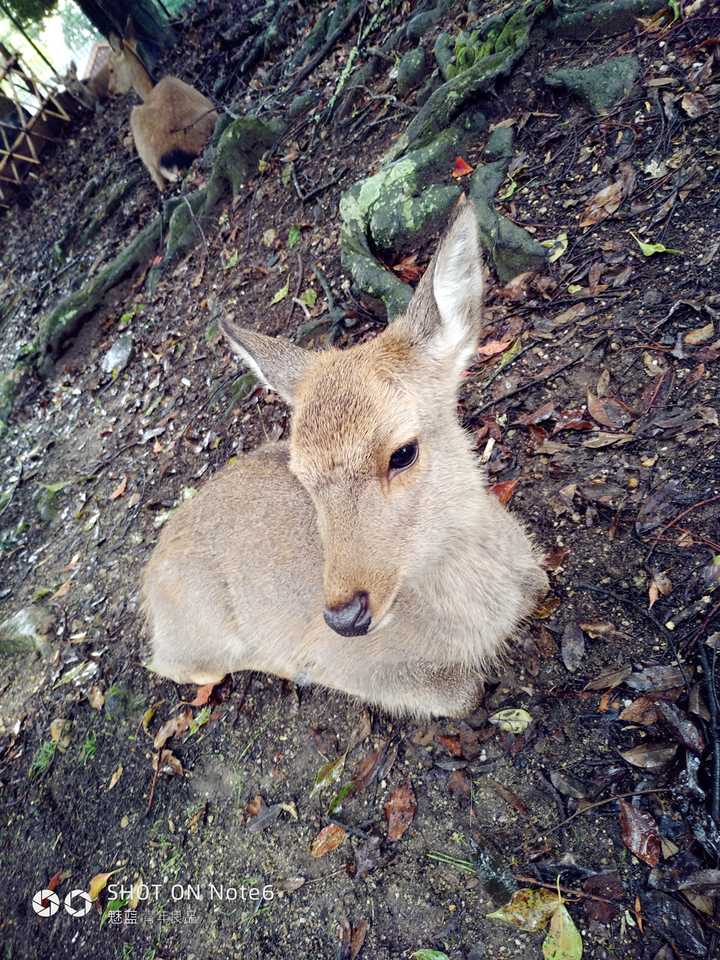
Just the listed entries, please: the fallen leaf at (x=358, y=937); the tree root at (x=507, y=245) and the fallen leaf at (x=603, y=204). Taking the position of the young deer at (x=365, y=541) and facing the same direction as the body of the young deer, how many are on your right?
1

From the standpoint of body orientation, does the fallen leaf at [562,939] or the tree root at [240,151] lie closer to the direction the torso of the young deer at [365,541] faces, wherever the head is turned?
the fallen leaf

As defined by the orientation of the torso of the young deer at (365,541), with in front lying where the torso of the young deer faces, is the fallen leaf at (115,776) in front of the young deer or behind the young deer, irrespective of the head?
behind

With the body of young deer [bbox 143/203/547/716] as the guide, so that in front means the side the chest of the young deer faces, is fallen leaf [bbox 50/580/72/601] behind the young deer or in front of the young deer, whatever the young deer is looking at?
behind

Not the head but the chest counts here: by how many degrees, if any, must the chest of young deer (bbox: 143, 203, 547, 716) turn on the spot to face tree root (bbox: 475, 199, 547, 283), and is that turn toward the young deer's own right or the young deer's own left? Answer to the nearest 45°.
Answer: approximately 90° to the young deer's own left

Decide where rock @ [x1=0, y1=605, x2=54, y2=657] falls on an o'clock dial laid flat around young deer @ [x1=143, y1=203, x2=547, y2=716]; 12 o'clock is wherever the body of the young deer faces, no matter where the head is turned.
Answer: The rock is roughly at 6 o'clock from the young deer.

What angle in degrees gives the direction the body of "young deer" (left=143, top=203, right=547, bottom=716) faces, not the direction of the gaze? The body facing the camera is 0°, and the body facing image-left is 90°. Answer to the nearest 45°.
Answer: approximately 315°

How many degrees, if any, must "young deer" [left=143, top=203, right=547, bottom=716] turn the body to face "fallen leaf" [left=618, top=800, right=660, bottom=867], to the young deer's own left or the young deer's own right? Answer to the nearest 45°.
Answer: approximately 45° to the young deer's own right

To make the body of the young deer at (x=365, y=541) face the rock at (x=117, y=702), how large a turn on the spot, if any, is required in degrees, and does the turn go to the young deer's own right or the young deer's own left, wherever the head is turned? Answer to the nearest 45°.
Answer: approximately 180°

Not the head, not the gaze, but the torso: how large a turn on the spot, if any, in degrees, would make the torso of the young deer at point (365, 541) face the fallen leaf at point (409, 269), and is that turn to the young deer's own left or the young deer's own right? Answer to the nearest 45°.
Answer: approximately 90° to the young deer's own left

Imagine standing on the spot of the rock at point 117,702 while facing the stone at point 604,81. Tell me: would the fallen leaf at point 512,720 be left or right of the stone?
right

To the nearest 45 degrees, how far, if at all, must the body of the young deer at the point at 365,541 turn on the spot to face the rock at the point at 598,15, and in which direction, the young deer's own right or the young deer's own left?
approximately 90° to the young deer's own left

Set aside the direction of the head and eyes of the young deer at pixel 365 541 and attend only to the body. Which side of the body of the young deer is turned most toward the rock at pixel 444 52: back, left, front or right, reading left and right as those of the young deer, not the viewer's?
left

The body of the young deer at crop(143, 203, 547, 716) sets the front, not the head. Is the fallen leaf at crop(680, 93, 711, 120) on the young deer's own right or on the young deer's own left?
on the young deer's own left

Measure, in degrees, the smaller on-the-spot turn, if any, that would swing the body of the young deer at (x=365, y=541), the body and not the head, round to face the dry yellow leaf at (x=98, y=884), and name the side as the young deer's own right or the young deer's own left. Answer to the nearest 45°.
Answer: approximately 135° to the young deer's own right
